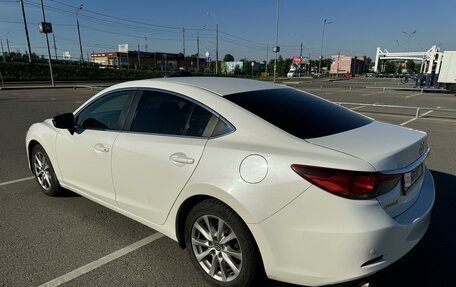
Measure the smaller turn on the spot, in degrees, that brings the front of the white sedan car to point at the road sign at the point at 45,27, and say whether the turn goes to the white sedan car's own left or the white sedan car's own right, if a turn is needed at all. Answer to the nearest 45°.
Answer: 0° — it already faces it

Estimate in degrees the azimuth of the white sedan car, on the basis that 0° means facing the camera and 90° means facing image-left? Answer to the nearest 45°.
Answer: approximately 135°
